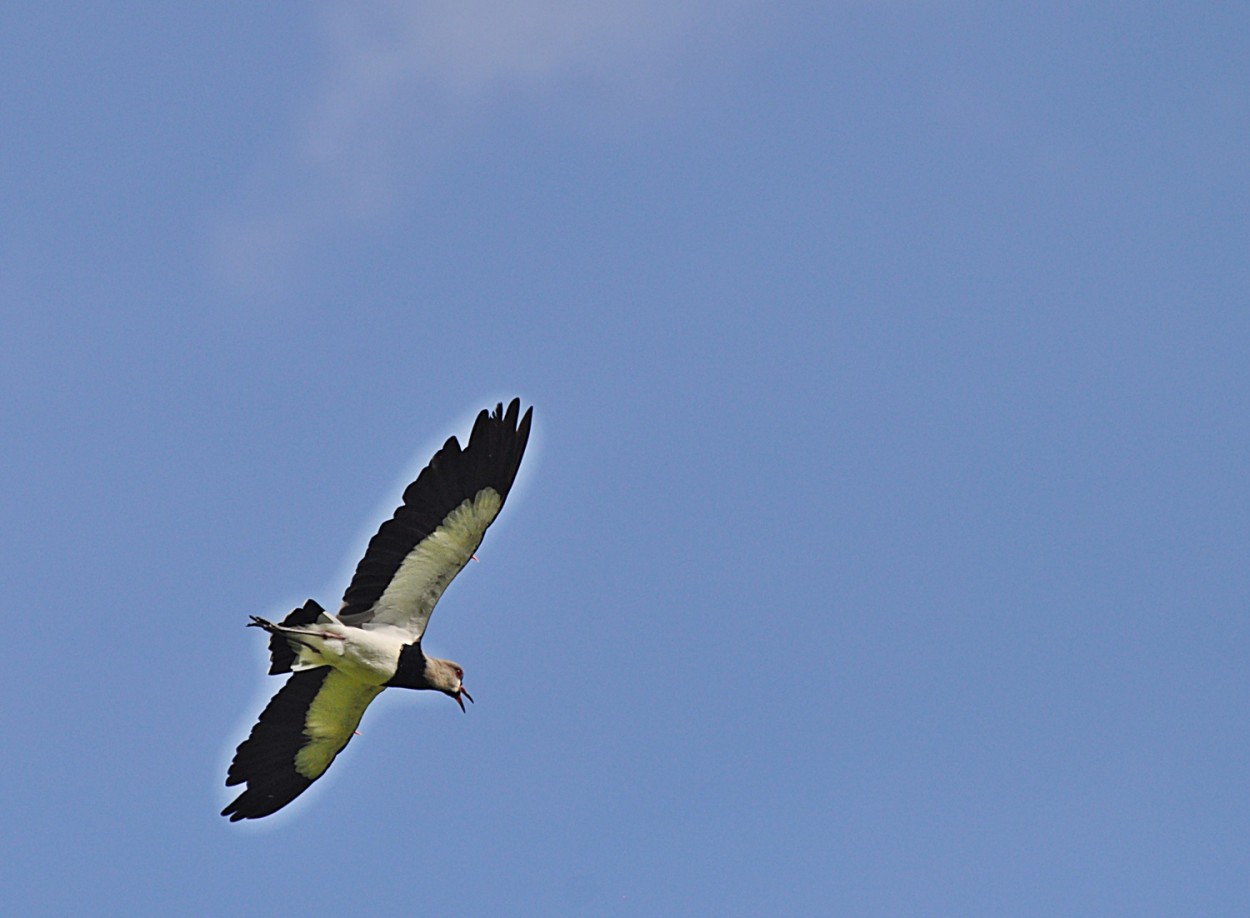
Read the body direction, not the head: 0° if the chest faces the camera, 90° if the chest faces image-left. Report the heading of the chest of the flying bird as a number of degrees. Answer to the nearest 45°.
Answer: approximately 270°
